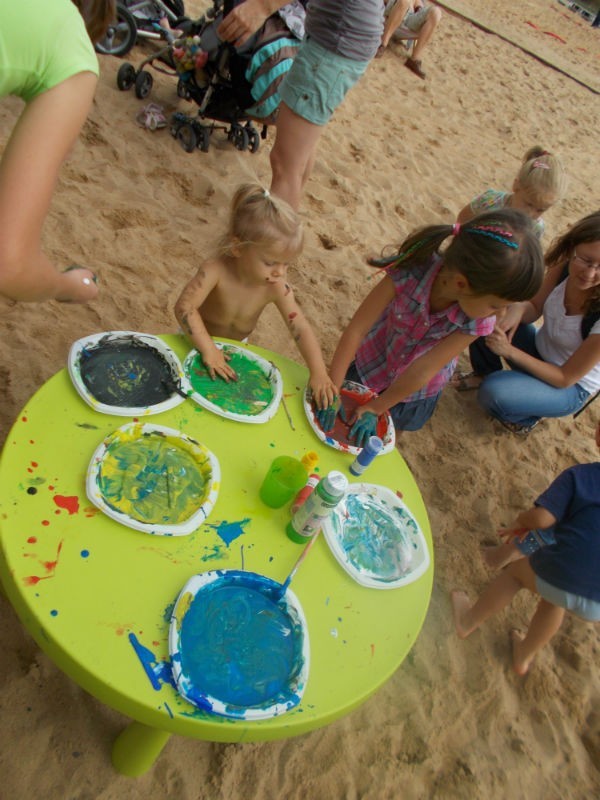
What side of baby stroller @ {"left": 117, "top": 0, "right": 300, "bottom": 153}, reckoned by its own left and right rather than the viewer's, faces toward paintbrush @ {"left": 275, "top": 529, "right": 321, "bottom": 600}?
left

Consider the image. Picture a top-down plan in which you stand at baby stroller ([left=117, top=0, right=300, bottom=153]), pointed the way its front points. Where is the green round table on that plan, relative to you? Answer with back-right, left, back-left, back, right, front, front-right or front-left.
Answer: left

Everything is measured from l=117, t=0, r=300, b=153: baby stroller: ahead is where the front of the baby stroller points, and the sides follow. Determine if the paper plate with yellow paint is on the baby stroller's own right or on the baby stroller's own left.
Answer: on the baby stroller's own left

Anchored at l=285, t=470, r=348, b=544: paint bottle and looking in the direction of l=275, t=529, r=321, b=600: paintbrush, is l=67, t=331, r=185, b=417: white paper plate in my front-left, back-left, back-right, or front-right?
back-right

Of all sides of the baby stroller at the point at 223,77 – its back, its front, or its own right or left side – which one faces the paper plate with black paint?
left

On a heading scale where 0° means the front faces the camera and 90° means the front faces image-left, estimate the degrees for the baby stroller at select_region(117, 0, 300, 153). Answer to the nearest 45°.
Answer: approximately 90°

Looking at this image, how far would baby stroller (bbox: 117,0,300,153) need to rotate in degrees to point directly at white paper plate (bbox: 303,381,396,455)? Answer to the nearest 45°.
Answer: approximately 90° to its left

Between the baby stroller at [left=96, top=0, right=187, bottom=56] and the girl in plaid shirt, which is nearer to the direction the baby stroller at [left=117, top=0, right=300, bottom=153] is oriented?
the baby stroller

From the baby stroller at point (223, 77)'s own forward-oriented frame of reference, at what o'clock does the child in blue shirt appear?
The child in blue shirt is roughly at 8 o'clock from the baby stroller.

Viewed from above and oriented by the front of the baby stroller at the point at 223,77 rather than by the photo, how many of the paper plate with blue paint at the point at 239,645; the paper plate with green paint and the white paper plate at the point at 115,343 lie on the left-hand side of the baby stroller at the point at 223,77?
3

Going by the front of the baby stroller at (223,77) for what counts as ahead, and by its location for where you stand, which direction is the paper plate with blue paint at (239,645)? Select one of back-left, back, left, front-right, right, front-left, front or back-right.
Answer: left

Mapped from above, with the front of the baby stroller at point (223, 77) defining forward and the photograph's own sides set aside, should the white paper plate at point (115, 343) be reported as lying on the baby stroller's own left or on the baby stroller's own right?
on the baby stroller's own left

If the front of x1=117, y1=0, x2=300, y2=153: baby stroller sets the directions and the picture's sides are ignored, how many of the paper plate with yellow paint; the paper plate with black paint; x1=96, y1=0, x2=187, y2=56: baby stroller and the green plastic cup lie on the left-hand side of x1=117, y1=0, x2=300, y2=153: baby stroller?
3
